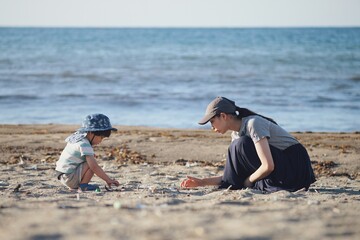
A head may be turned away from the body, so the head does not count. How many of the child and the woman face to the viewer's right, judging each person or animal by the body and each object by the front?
1

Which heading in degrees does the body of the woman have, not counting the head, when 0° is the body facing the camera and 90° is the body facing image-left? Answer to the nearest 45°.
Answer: approximately 90°

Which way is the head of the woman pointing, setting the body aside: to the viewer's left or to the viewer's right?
to the viewer's left

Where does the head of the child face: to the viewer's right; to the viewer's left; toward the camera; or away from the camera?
to the viewer's right

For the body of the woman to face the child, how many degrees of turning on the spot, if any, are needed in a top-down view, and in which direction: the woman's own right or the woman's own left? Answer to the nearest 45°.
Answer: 0° — they already face them

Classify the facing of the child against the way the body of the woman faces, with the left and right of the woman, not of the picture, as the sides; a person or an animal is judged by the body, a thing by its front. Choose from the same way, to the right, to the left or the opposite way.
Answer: the opposite way

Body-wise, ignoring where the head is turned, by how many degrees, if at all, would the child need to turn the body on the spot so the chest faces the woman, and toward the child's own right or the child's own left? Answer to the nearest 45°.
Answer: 0° — they already face them

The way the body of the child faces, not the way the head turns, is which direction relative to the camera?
to the viewer's right
